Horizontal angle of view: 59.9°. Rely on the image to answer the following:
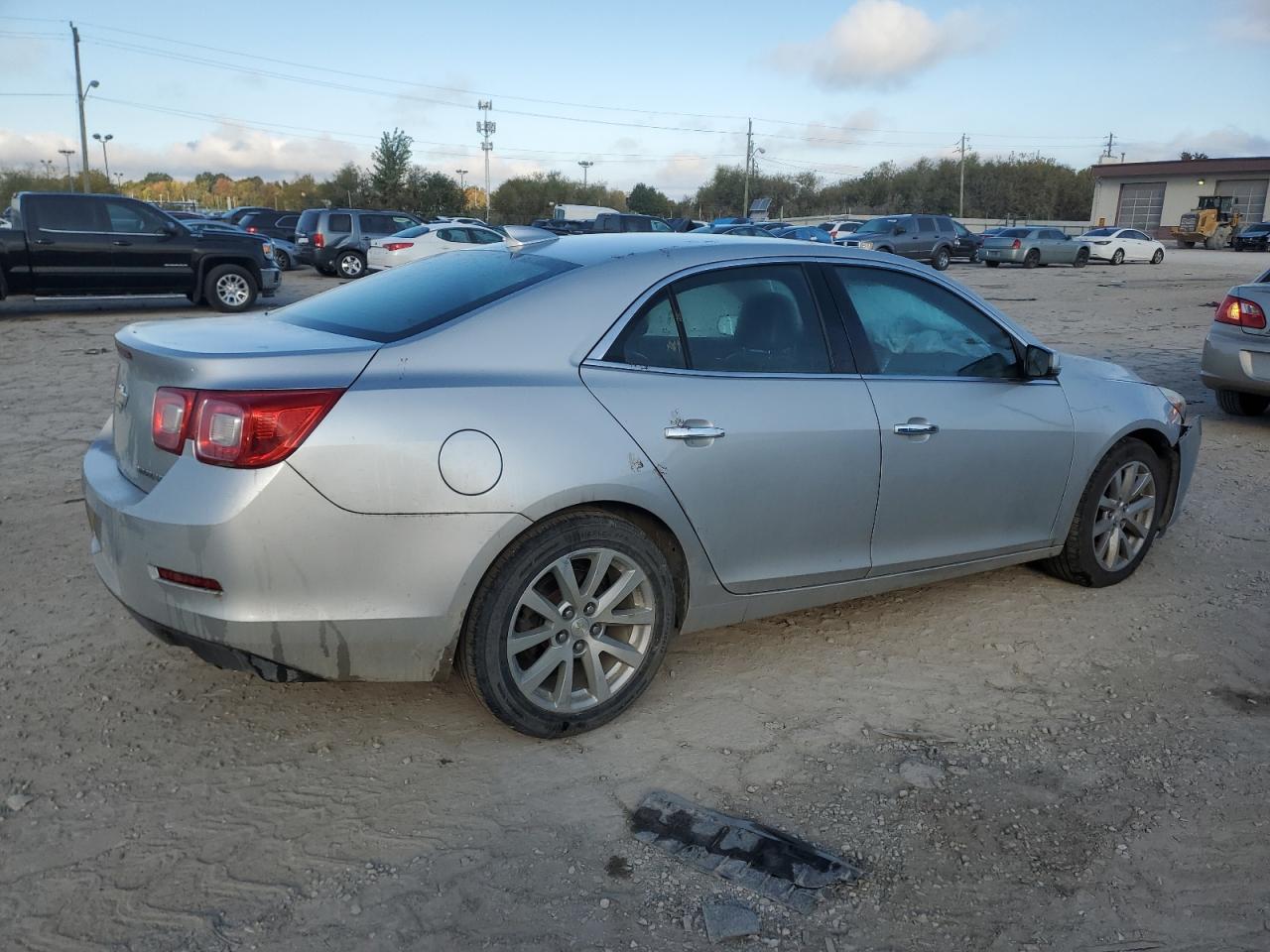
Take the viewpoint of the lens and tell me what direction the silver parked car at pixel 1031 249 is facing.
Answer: facing away from the viewer and to the right of the viewer

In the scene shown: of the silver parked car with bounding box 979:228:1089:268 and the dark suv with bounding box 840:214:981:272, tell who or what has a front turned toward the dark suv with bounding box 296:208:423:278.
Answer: the dark suv with bounding box 840:214:981:272

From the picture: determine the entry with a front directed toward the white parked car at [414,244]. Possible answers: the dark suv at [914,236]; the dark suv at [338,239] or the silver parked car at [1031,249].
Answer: the dark suv at [914,236]

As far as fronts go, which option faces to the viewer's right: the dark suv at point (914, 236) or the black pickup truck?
the black pickup truck

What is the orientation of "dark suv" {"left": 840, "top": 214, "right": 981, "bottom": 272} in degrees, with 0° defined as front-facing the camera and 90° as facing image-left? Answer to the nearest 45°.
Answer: approximately 45°

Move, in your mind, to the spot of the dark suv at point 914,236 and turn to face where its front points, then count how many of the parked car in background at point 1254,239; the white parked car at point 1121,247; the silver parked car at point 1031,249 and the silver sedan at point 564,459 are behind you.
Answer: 3

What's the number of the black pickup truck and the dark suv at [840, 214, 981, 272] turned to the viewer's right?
1

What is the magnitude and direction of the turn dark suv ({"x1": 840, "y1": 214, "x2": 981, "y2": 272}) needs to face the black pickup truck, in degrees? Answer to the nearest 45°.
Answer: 0° — it already faces it

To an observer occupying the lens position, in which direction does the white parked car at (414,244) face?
facing away from the viewer and to the right of the viewer

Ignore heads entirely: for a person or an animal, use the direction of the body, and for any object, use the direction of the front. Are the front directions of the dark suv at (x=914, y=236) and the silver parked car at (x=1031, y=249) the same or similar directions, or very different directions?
very different directions

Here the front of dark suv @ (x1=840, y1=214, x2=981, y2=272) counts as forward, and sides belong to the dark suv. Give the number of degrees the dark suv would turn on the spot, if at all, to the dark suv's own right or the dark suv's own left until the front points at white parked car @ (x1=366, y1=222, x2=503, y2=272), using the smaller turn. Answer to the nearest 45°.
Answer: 0° — it already faces it

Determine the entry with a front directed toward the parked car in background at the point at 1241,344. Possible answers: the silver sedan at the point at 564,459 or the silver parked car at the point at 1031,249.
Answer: the silver sedan

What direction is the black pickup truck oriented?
to the viewer's right

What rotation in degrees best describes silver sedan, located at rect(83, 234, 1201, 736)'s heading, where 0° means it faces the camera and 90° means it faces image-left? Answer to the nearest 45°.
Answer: approximately 225°
